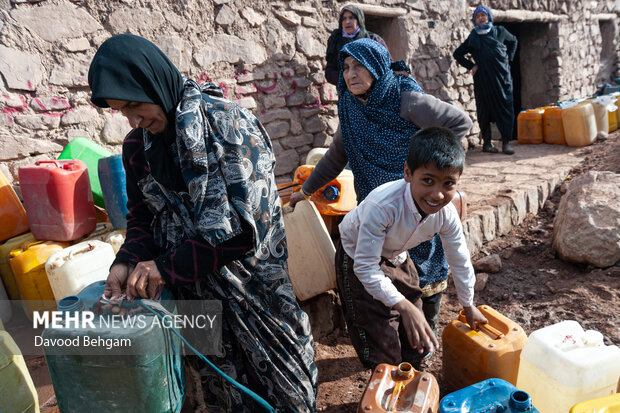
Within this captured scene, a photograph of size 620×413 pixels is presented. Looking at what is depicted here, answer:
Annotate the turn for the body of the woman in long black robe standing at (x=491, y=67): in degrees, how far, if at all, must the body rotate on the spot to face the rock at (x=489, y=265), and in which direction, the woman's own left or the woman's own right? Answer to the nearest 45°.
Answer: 0° — they already face it

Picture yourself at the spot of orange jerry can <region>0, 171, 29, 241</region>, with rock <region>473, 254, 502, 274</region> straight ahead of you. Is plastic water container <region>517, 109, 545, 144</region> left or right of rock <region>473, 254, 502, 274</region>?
left

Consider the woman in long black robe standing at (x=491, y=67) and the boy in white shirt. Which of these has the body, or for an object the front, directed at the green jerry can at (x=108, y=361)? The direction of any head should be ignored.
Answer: the woman in long black robe standing

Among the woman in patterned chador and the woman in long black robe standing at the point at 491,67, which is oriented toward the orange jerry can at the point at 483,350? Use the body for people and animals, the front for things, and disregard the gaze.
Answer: the woman in long black robe standing

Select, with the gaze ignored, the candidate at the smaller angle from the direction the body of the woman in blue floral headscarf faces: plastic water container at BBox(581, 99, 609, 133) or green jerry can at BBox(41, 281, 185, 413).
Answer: the green jerry can

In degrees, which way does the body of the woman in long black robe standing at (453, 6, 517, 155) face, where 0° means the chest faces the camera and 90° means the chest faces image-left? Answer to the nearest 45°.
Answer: approximately 0°

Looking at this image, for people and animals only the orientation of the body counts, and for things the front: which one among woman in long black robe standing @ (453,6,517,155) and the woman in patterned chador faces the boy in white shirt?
the woman in long black robe standing

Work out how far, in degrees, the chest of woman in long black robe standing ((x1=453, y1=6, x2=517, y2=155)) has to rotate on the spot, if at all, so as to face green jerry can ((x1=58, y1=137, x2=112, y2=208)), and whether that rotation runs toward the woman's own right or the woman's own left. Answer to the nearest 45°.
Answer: approximately 45° to the woman's own right

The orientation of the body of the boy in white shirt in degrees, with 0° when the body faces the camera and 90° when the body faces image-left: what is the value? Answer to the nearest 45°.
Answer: approximately 315°

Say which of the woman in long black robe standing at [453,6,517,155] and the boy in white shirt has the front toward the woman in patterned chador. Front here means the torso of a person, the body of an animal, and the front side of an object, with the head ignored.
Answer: the woman in long black robe standing
